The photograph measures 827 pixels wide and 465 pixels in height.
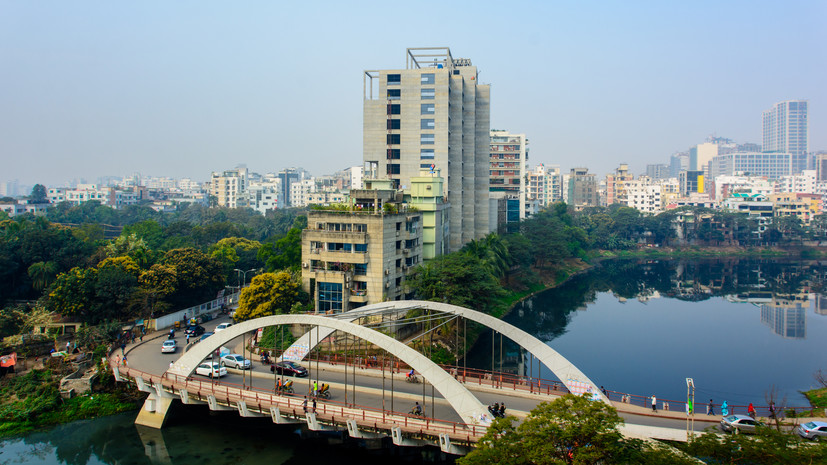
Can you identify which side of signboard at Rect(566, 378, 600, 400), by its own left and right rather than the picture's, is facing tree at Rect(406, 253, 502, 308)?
back

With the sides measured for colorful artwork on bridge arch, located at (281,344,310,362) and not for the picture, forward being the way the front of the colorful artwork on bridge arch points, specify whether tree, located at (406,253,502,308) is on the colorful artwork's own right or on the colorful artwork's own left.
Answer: on the colorful artwork's own left

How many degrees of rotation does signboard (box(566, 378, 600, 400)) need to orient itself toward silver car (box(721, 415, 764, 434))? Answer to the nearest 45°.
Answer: approximately 45° to its left

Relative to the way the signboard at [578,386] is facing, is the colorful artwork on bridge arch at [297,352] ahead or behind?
behind

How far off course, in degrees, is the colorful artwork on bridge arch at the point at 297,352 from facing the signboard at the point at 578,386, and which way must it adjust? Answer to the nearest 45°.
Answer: approximately 45° to its left

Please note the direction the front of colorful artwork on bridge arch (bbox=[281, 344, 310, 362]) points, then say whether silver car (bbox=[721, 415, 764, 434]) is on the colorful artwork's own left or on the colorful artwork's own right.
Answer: on the colorful artwork's own left

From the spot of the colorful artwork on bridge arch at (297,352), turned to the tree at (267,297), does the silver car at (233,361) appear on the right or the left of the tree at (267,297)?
left

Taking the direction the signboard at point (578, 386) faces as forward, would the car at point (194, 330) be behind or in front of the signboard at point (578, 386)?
behind

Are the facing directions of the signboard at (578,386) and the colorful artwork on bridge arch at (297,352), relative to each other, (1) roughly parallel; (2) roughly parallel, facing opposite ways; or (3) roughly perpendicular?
roughly parallel

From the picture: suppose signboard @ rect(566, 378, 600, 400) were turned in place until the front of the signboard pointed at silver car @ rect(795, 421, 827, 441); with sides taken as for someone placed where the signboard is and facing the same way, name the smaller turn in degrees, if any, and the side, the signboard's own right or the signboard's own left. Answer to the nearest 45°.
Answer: approximately 45° to the signboard's own left

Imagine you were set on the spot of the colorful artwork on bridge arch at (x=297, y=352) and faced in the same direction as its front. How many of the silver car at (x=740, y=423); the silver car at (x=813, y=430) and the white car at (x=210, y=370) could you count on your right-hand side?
1

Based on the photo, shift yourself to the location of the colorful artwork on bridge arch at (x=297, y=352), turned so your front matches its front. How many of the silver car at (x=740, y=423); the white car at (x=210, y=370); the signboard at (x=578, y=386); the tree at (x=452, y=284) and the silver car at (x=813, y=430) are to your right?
1

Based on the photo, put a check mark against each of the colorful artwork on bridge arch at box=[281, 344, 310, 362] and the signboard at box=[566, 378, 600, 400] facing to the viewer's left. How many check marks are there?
0

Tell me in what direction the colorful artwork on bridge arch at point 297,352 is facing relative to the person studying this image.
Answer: facing the viewer

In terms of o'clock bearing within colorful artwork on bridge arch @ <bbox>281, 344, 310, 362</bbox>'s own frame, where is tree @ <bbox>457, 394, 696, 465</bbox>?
The tree is roughly at 11 o'clock from the colorful artwork on bridge arch.

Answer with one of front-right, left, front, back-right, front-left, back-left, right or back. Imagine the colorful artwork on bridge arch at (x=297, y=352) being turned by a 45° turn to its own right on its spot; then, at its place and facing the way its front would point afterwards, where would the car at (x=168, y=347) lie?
right

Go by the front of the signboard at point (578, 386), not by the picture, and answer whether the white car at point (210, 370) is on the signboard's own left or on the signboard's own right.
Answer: on the signboard's own right
